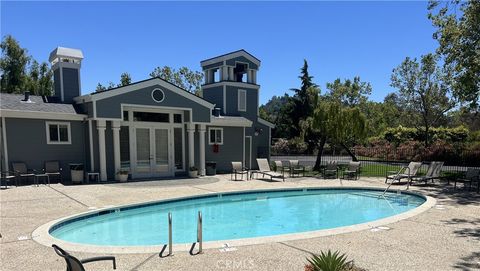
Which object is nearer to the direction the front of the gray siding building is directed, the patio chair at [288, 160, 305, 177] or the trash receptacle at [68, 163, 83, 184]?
the trash receptacle

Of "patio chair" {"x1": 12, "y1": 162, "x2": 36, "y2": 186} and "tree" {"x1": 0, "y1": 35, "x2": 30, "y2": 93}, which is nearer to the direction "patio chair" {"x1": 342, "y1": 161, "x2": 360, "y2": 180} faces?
the patio chair

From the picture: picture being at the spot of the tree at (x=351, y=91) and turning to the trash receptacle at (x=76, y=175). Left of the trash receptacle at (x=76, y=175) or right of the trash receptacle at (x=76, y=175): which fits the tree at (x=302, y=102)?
right

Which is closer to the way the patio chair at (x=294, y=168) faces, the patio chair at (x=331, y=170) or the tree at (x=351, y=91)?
the patio chair

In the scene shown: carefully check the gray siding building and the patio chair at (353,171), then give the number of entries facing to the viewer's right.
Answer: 0

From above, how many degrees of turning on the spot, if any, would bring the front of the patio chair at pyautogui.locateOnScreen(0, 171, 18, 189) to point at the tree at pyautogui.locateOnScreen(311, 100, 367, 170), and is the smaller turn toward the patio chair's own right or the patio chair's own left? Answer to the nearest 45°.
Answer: approximately 45° to the patio chair's own left

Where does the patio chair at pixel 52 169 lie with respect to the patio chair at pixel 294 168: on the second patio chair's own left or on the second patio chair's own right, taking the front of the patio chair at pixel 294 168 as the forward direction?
on the second patio chair's own right

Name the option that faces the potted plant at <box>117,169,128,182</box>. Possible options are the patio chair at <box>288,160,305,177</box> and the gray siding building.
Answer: the gray siding building

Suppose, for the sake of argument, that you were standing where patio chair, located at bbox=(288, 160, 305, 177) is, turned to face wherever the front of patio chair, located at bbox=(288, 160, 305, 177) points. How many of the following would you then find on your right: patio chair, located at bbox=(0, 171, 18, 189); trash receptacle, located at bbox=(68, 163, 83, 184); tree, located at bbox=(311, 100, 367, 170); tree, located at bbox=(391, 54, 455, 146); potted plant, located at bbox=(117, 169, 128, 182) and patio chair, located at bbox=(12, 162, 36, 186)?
4
